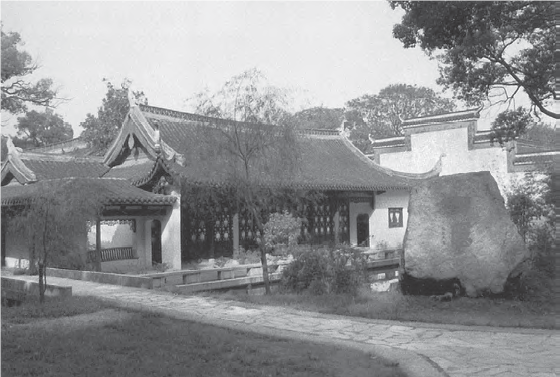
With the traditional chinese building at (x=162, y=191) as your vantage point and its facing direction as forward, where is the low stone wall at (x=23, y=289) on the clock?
The low stone wall is roughly at 2 o'clock from the traditional chinese building.

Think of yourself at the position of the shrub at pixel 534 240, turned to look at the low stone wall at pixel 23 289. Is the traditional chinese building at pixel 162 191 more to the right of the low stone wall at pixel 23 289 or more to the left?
right

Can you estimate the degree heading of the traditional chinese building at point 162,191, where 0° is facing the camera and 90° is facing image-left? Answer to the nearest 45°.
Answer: approximately 315°

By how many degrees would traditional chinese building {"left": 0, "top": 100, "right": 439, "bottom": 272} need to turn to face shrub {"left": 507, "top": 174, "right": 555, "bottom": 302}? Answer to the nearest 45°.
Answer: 0° — it already faces it

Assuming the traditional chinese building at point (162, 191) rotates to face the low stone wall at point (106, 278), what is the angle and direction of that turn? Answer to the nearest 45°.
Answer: approximately 45° to its right
